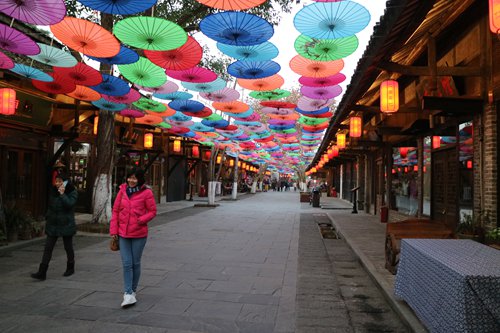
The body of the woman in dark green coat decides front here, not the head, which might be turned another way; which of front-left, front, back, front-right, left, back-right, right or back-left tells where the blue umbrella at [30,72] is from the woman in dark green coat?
back-right

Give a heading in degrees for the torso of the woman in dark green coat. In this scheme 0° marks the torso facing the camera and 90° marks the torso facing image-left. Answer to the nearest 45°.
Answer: approximately 45°

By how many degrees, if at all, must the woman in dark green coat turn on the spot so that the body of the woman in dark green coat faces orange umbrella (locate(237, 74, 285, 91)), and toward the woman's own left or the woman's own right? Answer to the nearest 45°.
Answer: approximately 180°

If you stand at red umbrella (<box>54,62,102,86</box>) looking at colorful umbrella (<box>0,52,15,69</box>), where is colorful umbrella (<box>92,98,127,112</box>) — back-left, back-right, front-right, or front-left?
back-right

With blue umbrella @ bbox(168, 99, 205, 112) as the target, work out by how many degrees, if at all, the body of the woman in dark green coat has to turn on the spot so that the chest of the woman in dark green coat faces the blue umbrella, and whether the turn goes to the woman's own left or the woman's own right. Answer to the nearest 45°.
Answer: approximately 180°

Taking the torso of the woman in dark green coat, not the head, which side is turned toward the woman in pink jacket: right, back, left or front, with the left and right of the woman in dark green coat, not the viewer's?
left

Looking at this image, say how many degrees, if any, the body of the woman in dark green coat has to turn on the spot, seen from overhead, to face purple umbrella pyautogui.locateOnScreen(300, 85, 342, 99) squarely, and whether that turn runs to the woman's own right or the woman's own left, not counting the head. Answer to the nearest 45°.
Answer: approximately 135° to the woman's own left

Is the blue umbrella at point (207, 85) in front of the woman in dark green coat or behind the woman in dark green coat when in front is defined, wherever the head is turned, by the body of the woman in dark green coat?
behind

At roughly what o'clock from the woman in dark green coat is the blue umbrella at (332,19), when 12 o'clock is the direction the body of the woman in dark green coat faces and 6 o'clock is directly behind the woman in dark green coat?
The blue umbrella is roughly at 8 o'clock from the woman in dark green coat.

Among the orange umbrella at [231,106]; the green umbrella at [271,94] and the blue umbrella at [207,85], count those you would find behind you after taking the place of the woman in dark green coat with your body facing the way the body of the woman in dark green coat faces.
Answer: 3

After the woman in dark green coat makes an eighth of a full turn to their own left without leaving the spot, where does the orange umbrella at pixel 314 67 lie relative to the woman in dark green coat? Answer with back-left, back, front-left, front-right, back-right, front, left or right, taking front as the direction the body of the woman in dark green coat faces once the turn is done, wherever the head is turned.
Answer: left

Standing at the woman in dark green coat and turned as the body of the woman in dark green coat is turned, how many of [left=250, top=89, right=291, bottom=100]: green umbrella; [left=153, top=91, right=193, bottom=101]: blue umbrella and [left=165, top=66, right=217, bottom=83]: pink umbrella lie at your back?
3

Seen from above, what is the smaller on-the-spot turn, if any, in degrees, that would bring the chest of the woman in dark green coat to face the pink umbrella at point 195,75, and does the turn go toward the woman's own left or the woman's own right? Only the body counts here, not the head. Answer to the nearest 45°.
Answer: approximately 180°

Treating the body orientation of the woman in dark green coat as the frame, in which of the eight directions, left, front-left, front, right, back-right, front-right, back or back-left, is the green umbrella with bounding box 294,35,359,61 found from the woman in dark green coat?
back-left
